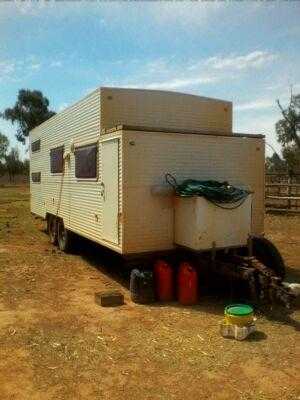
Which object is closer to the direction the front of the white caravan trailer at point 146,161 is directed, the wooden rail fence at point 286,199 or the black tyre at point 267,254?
the black tyre

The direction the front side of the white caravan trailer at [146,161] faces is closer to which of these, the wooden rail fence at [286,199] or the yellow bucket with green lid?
the yellow bucket with green lid

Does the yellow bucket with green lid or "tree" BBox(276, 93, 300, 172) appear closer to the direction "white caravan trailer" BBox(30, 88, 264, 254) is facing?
the yellow bucket with green lid

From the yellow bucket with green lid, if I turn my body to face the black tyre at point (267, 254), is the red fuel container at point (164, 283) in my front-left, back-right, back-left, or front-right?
front-left

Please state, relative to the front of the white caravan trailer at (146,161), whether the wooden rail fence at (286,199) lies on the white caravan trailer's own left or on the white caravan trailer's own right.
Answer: on the white caravan trailer's own left

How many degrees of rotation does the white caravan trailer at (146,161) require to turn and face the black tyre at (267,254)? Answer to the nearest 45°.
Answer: approximately 45° to its left

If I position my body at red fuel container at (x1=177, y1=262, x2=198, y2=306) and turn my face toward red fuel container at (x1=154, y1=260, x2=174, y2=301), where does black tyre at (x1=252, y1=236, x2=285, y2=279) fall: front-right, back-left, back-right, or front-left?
back-right

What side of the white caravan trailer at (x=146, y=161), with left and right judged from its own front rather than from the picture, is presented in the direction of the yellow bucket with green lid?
front

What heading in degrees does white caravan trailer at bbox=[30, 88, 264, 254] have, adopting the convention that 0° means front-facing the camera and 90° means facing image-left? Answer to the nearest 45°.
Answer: approximately 315°

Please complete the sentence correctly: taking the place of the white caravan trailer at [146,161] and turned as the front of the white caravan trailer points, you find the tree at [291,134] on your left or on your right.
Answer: on your left
